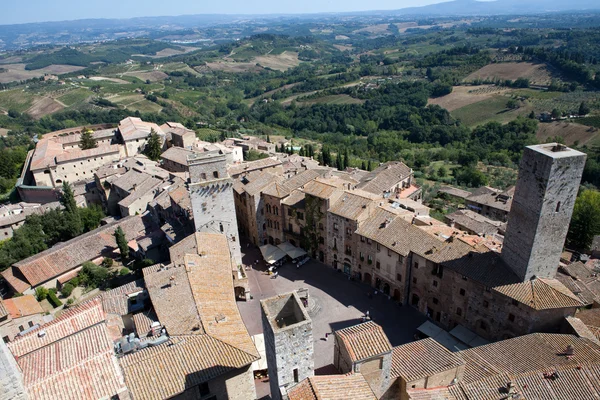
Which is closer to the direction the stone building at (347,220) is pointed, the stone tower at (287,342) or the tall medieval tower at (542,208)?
the stone tower

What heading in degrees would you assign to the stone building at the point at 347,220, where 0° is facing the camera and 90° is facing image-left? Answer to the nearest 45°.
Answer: approximately 45°

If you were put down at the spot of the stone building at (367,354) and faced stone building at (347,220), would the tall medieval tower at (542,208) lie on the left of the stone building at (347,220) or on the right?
right

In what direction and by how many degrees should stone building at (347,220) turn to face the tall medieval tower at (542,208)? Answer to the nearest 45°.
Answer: approximately 90° to its left

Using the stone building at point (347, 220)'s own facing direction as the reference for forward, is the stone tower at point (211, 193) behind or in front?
in front

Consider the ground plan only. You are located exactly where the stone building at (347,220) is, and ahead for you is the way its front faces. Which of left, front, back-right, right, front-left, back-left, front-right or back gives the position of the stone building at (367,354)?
front-left

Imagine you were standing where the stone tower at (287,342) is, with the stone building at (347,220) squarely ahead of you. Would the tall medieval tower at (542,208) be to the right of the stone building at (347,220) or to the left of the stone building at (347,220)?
right
